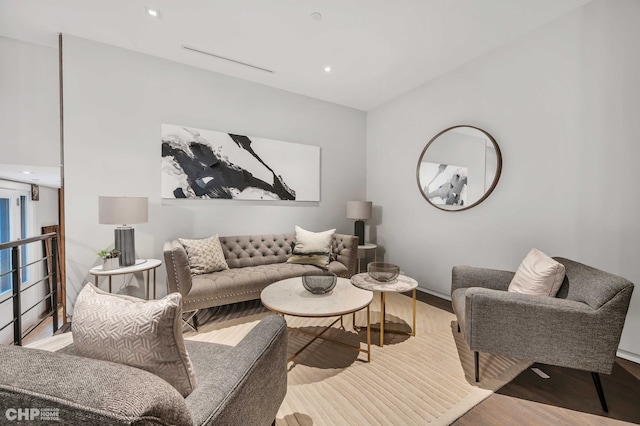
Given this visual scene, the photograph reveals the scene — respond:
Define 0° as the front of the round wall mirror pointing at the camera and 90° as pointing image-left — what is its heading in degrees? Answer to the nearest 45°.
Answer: approximately 45°

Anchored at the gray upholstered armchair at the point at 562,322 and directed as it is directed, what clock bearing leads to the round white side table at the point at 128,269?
The round white side table is roughly at 11 o'clock from the gray upholstered armchair.

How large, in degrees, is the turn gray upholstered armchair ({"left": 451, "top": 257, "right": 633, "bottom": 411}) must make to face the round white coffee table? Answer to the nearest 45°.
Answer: approximately 45° to its left

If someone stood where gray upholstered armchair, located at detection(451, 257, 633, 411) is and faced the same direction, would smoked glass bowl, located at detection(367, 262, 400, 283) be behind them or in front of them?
in front

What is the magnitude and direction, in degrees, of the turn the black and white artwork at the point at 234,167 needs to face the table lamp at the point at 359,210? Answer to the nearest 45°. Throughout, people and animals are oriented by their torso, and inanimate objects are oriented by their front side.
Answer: approximately 45° to its left

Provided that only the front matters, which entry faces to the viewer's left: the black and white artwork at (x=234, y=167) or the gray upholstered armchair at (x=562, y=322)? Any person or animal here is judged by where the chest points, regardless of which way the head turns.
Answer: the gray upholstered armchair

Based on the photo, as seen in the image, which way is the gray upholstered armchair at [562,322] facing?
to the viewer's left

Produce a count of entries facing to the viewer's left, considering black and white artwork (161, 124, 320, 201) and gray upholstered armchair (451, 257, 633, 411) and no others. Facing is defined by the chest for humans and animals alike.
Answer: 1

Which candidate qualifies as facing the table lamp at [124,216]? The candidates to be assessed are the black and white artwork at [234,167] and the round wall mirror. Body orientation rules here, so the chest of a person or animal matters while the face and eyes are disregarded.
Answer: the round wall mirror

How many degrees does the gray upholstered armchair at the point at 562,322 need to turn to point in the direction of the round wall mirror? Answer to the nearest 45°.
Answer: approximately 45° to its right

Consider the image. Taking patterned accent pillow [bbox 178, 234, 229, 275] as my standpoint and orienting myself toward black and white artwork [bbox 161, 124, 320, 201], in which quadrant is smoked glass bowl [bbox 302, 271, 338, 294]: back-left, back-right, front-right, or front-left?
back-right

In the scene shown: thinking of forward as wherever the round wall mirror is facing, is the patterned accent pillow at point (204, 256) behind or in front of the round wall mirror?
in front

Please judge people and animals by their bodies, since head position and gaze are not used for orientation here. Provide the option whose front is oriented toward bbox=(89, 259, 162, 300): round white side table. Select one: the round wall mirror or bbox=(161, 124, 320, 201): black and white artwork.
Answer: the round wall mirror

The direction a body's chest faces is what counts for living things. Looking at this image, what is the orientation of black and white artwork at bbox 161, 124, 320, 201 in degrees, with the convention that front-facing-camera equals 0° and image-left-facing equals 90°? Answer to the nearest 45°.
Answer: approximately 315°
